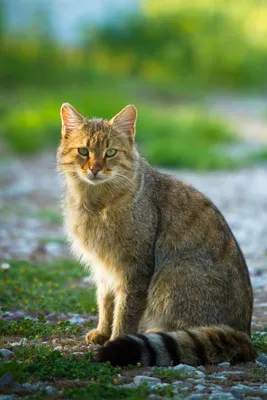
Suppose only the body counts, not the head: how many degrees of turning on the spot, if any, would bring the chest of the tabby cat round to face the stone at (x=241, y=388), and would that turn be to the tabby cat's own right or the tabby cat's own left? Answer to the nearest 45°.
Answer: approximately 90° to the tabby cat's own left

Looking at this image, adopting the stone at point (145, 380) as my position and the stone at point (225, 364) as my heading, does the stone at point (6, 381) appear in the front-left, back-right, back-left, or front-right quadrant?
back-left

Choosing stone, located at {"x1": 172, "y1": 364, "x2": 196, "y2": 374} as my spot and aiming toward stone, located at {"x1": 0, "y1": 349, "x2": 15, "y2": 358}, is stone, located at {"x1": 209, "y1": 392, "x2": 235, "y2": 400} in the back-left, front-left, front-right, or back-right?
back-left

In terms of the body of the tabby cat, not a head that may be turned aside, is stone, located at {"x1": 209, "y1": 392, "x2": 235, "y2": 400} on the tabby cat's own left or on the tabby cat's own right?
on the tabby cat's own left

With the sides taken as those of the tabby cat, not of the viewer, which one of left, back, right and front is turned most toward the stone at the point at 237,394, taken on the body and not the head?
left

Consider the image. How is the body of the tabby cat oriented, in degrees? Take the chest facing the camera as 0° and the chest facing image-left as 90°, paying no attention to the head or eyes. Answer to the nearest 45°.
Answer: approximately 45°

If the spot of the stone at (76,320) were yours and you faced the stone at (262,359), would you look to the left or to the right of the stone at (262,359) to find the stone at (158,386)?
right
